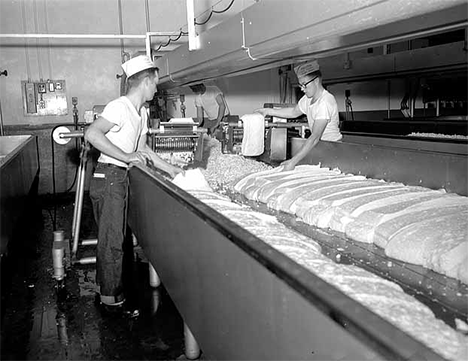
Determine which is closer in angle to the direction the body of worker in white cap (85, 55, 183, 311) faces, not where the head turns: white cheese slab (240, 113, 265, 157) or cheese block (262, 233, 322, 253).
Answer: the white cheese slab

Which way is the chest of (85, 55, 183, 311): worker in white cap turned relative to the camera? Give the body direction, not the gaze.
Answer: to the viewer's right

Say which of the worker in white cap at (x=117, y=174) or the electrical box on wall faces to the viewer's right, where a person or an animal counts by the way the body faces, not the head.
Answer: the worker in white cap

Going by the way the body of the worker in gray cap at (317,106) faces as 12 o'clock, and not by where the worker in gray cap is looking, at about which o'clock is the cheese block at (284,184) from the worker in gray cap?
The cheese block is roughly at 11 o'clock from the worker in gray cap.

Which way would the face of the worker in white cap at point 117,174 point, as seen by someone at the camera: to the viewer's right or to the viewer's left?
to the viewer's right

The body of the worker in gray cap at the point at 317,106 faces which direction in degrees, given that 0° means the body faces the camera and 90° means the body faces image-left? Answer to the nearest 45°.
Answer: approximately 45°

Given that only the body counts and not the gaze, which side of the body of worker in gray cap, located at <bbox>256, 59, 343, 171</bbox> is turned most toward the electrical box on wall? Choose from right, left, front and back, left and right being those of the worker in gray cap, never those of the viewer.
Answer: right

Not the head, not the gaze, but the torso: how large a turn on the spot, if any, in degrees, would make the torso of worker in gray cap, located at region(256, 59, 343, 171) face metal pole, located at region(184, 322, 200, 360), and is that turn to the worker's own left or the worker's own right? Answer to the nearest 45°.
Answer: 0° — they already face it

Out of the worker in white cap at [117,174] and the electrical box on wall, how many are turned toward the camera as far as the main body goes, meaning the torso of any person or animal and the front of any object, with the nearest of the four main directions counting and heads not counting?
1

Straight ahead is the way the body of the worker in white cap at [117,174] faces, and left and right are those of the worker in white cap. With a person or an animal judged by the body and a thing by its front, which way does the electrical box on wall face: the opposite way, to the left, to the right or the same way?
to the right

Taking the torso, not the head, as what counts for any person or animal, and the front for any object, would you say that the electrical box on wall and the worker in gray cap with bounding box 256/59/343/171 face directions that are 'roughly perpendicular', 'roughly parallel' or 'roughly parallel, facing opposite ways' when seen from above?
roughly perpendicular
